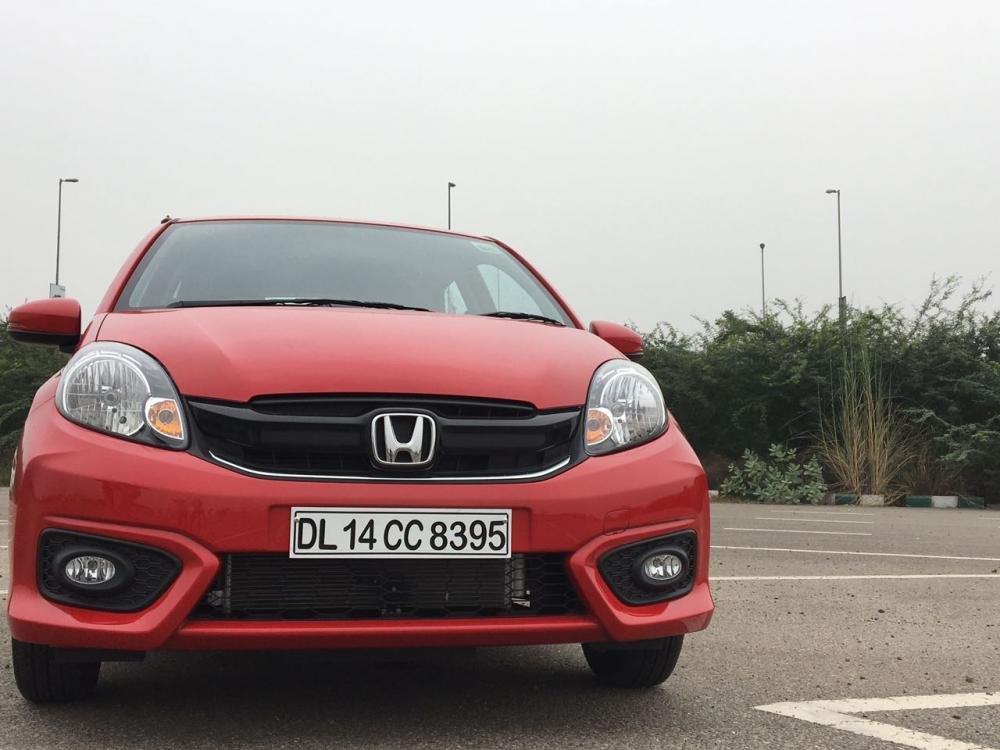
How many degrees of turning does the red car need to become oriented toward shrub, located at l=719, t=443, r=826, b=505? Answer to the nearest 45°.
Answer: approximately 135° to its left

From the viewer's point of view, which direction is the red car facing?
toward the camera

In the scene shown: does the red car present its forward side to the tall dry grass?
no
